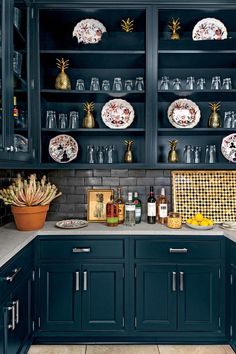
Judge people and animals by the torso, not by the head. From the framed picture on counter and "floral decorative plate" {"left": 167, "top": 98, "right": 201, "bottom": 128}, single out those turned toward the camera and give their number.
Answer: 2

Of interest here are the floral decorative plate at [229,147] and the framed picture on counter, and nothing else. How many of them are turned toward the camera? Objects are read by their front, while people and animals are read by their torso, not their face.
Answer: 2

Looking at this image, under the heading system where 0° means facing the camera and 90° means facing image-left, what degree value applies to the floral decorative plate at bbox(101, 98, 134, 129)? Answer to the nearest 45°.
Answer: approximately 0°

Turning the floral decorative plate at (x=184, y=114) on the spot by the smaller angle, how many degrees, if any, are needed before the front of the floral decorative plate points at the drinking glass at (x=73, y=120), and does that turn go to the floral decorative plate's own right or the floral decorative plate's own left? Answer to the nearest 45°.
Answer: approximately 90° to the floral decorative plate's own right

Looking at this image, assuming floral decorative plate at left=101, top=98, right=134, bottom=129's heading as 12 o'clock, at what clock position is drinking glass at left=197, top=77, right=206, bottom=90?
The drinking glass is roughly at 9 o'clock from the floral decorative plate.

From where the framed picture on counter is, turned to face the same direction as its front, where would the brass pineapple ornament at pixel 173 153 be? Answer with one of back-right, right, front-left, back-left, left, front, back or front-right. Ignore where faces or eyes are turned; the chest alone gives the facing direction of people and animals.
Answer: left

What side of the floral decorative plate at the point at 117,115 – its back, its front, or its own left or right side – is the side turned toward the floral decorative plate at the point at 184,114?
left

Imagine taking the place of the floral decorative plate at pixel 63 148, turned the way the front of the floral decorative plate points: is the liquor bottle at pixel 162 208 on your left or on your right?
on your left
